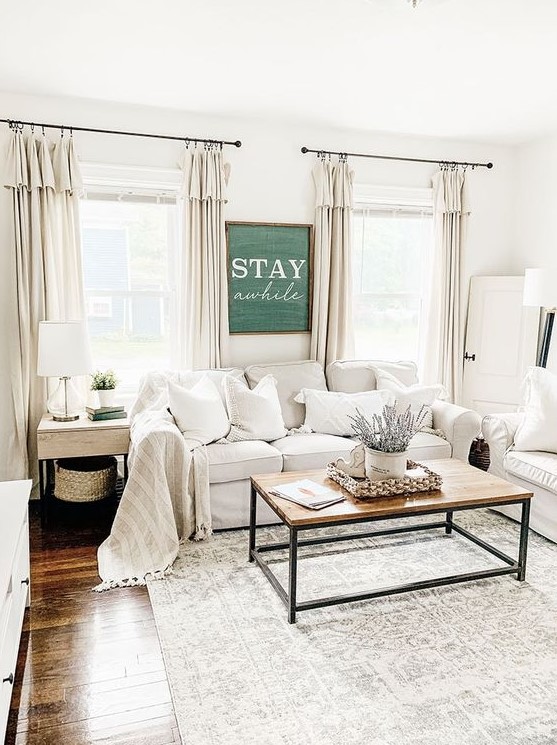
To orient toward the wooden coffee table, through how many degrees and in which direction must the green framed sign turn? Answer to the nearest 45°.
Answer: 0° — it already faces it

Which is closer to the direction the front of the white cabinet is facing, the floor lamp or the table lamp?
the floor lamp

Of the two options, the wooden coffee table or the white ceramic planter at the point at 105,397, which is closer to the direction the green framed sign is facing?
the wooden coffee table

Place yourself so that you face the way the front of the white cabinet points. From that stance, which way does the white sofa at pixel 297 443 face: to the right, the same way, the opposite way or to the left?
to the right

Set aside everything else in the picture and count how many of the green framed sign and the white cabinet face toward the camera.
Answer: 1

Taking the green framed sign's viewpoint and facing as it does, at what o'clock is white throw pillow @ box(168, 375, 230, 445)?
The white throw pillow is roughly at 1 o'clock from the green framed sign.

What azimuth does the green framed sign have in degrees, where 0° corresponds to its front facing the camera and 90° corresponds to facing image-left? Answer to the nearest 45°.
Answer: approximately 0°

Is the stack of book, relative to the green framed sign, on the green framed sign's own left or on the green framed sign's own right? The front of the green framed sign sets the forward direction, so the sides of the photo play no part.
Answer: on the green framed sign's own right

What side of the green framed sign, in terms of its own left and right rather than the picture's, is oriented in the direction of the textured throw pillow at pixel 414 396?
left

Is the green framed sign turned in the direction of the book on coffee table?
yes

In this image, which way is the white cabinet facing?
to the viewer's right

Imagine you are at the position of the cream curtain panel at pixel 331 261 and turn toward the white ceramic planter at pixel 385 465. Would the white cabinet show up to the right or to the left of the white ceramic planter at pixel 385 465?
right

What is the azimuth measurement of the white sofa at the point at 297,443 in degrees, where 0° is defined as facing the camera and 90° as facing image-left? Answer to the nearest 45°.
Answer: approximately 315°

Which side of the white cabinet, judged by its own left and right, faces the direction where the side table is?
left
